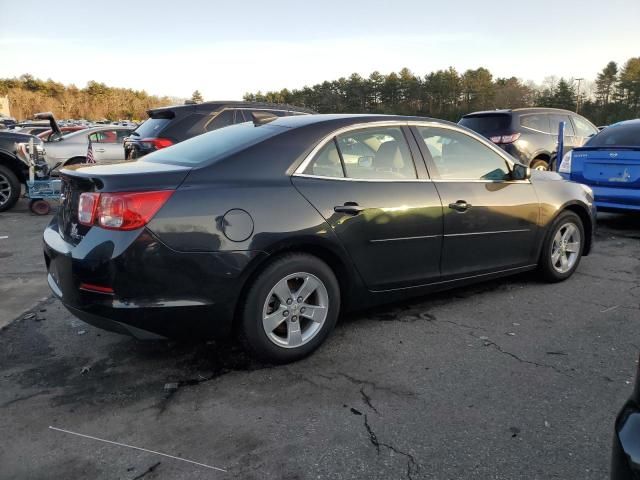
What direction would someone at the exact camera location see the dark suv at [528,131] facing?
facing away from the viewer and to the right of the viewer

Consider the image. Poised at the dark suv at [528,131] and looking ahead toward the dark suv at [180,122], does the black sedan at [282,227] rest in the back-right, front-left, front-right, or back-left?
front-left

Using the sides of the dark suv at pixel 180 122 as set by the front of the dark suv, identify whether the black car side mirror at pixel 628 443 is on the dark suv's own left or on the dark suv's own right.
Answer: on the dark suv's own right

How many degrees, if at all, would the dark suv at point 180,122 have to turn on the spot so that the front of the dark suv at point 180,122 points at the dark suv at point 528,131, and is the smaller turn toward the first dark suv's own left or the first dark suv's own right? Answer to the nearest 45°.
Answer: approximately 45° to the first dark suv's own right

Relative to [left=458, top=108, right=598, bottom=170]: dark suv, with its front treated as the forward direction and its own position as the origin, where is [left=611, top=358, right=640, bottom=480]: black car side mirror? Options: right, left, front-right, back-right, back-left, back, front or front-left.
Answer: back-right

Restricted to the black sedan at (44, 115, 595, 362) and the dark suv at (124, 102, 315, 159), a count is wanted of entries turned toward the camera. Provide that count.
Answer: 0

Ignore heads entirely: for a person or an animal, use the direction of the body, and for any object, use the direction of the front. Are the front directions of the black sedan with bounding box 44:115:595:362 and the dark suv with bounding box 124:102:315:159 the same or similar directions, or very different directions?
same or similar directions

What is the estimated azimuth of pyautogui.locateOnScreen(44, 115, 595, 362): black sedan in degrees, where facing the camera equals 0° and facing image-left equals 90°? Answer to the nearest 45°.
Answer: approximately 225°

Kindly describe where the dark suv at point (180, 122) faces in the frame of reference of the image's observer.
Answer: facing away from the viewer and to the right of the viewer

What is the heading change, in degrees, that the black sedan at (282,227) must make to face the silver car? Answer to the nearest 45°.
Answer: approximately 90° to its left

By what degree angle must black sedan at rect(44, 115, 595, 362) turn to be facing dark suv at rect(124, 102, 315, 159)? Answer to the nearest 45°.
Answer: approximately 45° to its left

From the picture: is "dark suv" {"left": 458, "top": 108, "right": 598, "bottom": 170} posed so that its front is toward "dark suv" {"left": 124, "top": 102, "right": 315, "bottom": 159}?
no

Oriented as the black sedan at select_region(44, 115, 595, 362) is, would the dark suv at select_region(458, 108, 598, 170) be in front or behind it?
in front

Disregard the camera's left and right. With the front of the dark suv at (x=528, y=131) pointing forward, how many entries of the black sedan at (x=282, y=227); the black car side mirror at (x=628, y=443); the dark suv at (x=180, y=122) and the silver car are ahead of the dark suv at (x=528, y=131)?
0

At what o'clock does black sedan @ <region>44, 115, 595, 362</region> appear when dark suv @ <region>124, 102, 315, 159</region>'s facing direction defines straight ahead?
The black sedan is roughly at 4 o'clock from the dark suv.

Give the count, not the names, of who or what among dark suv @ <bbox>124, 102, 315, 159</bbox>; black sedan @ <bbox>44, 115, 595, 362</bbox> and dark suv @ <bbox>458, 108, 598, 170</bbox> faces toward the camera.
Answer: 0
